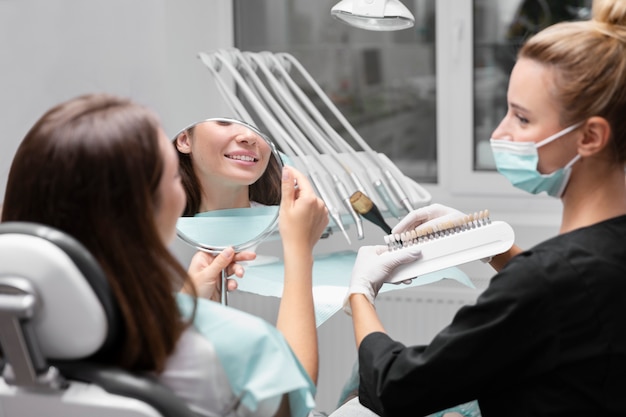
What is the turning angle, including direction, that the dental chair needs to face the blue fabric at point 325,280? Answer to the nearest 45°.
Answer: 0° — it already faces it

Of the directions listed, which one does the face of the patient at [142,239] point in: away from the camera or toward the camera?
away from the camera

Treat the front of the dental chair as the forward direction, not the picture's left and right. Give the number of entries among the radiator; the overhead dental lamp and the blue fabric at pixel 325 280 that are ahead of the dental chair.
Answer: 3

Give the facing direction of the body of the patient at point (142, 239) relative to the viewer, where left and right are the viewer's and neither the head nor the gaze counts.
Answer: facing away from the viewer and to the right of the viewer

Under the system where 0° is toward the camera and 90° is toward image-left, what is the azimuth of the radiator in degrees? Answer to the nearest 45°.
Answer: approximately 0°

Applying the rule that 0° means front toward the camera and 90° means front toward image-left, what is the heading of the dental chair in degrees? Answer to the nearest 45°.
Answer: approximately 225°
